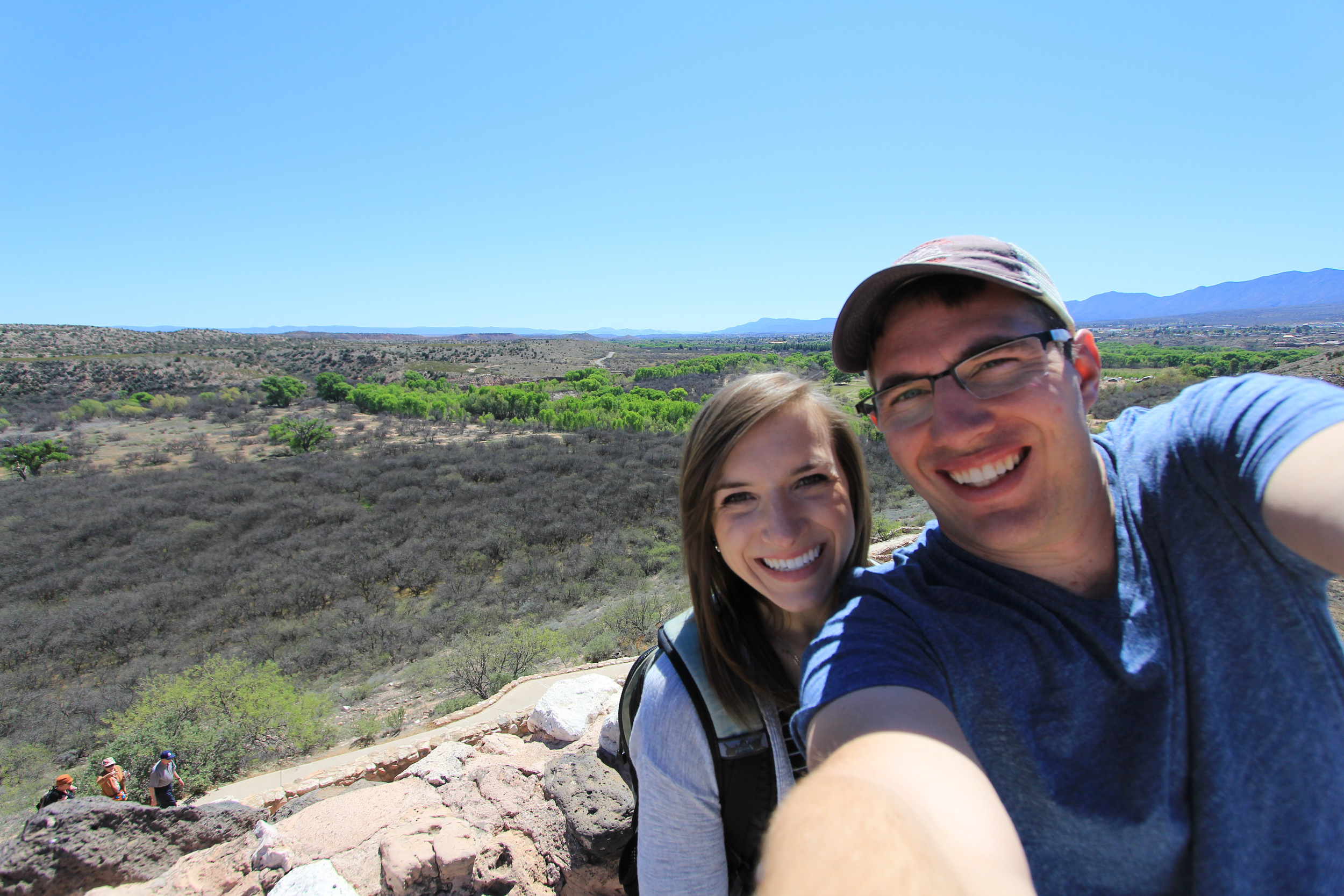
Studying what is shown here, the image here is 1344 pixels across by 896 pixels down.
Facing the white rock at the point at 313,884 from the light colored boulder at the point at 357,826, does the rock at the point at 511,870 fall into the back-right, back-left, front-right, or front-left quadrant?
front-left

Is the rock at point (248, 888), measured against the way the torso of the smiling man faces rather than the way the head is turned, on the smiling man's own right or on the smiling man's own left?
on the smiling man's own right

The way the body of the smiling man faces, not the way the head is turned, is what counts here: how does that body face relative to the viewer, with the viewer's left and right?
facing the viewer

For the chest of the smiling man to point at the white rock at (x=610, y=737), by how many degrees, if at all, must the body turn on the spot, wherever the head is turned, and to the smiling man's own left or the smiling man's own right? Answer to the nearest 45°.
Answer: approximately 135° to the smiling man's own right

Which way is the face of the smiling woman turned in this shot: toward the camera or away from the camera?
toward the camera

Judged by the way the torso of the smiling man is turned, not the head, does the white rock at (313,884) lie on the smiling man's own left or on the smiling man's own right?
on the smiling man's own right
